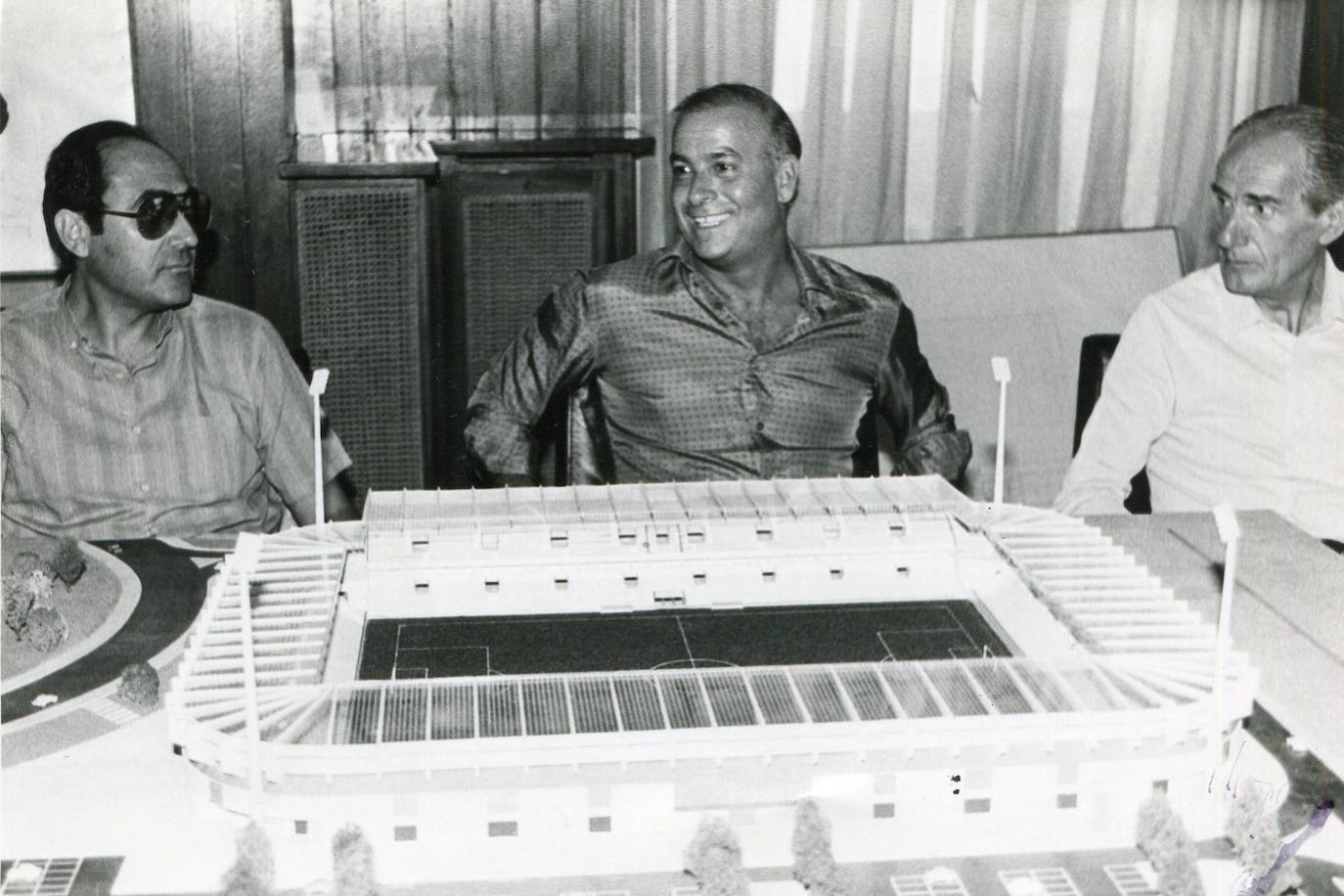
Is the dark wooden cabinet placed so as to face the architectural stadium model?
yes

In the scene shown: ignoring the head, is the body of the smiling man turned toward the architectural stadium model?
yes

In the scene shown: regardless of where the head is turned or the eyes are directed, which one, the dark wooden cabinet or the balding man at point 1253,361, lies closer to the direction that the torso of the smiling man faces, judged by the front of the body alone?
the balding man

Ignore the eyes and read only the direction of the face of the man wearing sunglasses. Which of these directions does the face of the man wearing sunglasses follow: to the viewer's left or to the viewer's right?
to the viewer's right

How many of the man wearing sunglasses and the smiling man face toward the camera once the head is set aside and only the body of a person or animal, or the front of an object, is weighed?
2

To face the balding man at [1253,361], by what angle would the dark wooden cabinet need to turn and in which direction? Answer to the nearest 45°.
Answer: approximately 45° to its left

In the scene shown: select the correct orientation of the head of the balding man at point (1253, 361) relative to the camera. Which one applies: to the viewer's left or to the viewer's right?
to the viewer's left

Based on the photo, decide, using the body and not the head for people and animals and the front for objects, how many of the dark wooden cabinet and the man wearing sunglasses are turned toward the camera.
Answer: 2

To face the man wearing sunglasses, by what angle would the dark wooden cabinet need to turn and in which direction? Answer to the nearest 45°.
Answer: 0° — it already faces them

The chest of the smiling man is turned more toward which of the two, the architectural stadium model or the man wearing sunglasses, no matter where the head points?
the architectural stadium model

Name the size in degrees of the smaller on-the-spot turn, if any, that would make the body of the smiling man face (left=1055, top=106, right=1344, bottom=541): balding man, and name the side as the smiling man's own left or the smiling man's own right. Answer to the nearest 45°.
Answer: approximately 90° to the smiling man's own left
